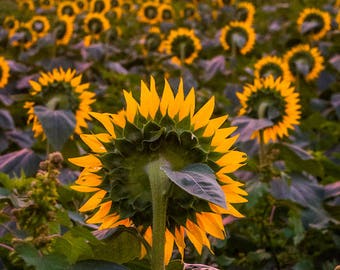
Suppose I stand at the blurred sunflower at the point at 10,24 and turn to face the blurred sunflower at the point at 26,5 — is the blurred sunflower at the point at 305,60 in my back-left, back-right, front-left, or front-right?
back-right

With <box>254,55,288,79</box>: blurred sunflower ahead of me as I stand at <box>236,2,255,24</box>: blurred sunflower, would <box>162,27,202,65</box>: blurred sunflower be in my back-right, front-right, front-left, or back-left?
front-right

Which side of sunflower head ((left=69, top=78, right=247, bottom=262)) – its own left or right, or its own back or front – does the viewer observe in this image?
back

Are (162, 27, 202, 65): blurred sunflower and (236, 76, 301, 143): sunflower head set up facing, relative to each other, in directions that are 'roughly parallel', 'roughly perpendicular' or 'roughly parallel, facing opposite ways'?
roughly parallel

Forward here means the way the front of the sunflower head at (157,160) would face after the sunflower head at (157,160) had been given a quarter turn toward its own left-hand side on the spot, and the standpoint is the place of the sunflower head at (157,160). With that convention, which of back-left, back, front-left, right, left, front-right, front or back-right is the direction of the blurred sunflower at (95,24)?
right
